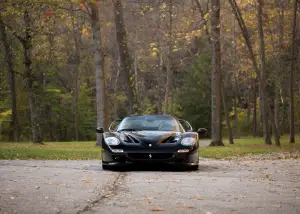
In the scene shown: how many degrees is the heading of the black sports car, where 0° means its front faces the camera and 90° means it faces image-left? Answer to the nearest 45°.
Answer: approximately 0°
